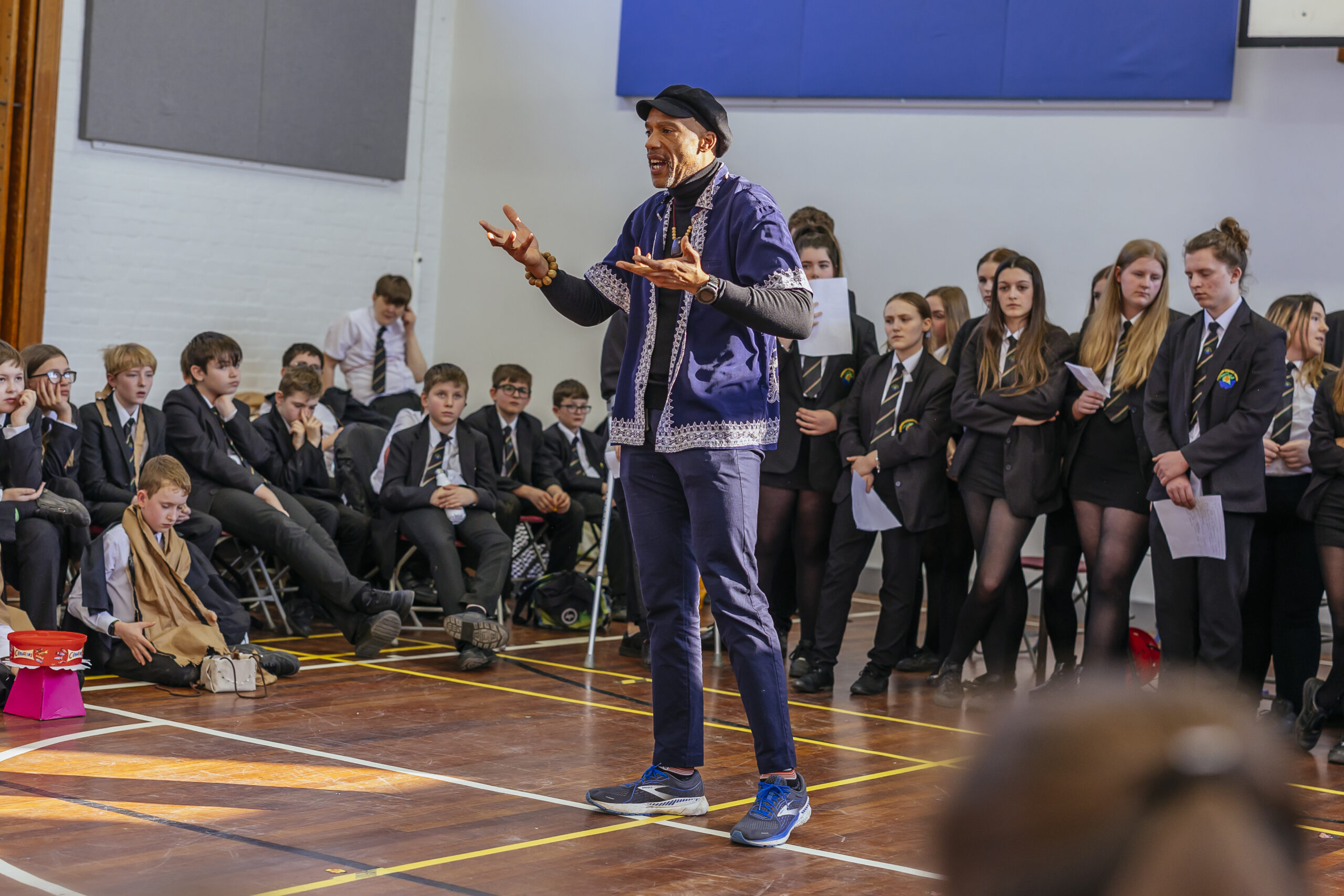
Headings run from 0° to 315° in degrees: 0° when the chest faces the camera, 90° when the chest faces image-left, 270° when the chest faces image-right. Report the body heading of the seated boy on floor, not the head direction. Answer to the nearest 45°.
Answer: approximately 315°

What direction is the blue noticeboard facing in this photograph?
toward the camera

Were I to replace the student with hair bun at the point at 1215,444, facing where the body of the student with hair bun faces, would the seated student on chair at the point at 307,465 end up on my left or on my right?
on my right

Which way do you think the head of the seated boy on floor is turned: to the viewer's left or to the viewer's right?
to the viewer's right

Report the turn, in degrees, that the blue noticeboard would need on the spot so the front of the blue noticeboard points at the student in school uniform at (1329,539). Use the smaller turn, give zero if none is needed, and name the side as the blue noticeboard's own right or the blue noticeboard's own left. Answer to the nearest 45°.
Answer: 0° — it already faces them

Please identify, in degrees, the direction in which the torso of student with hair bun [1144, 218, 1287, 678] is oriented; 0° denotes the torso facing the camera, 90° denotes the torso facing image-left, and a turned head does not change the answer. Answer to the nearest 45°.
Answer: approximately 45°

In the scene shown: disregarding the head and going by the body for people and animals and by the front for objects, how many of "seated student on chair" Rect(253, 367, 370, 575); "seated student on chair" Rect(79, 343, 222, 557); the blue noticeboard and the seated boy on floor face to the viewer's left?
0

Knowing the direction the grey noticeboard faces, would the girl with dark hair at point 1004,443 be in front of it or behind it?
in front

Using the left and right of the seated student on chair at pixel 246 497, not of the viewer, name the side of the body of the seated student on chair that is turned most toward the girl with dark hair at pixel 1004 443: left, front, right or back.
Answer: front

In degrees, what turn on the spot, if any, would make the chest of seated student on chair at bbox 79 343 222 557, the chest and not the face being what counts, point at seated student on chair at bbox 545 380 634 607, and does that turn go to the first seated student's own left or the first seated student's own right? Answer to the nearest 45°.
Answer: approximately 90° to the first seated student's own left

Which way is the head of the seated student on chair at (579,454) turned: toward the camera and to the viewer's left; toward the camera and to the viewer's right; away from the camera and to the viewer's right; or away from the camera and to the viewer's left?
toward the camera and to the viewer's right

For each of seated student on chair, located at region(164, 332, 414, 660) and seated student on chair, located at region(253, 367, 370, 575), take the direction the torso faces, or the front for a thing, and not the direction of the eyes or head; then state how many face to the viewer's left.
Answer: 0

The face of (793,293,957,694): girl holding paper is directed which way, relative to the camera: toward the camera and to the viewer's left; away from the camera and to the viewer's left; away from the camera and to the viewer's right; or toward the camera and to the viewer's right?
toward the camera and to the viewer's left

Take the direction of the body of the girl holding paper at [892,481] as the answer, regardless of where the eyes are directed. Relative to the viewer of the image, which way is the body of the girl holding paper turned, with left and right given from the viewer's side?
facing the viewer and to the left of the viewer

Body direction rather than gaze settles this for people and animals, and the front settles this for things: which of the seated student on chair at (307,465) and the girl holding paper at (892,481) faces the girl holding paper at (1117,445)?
the seated student on chair

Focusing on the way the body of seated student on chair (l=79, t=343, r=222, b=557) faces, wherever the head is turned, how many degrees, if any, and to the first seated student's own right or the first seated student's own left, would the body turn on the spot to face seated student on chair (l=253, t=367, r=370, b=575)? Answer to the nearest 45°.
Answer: approximately 90° to the first seated student's own left
